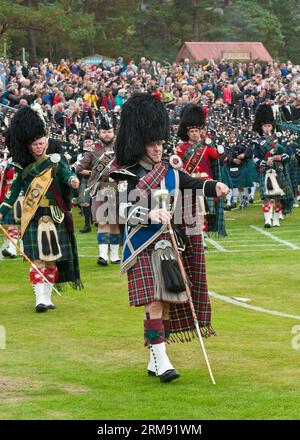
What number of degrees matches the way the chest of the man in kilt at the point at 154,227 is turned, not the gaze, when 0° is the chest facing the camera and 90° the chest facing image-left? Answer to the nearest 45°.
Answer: approximately 315°

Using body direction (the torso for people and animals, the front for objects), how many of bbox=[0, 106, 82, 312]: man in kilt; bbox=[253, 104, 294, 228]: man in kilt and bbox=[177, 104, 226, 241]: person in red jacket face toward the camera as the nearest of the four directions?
3

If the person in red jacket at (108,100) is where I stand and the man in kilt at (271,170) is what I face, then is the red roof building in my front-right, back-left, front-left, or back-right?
back-left

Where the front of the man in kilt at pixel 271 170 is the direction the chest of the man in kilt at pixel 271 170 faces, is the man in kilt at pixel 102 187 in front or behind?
in front

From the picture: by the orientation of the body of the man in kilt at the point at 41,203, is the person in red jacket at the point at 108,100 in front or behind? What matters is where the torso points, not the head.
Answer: behind

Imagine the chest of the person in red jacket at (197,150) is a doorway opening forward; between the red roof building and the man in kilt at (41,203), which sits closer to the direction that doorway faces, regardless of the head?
the man in kilt

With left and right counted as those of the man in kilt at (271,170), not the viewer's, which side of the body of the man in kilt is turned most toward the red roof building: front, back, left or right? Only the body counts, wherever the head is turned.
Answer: back
